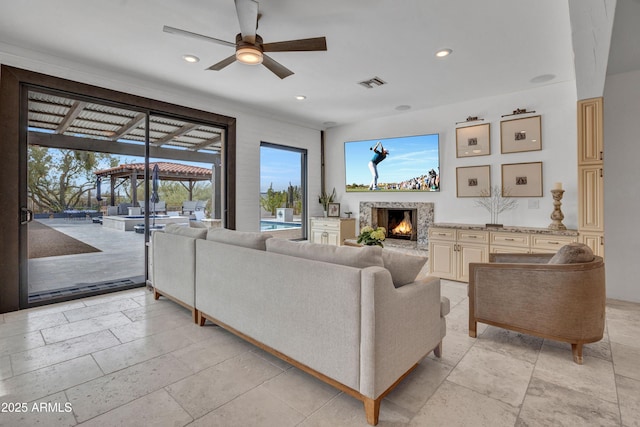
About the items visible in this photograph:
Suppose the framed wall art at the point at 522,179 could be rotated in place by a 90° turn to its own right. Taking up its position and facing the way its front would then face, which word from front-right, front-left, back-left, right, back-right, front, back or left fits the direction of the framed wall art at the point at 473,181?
front

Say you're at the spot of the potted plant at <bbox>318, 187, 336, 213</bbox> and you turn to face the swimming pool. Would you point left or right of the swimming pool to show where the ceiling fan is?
left

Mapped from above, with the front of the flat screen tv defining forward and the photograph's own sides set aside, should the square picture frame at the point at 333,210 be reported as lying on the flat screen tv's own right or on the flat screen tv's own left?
on the flat screen tv's own right

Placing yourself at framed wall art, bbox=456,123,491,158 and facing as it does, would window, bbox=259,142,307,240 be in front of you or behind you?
in front

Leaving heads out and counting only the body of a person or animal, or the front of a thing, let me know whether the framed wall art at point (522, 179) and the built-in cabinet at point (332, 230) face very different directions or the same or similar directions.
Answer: same or similar directions

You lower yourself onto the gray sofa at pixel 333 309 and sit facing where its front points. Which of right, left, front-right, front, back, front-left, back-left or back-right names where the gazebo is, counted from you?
left

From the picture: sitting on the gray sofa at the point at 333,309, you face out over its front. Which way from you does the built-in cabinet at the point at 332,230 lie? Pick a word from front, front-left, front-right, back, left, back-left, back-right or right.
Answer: front-left

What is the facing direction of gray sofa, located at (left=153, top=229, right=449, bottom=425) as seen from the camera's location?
facing away from the viewer and to the right of the viewer

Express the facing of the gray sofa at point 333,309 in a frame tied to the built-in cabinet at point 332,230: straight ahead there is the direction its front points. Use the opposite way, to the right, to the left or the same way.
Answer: the opposite way

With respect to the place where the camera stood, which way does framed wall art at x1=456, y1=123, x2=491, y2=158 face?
facing the viewer and to the left of the viewer

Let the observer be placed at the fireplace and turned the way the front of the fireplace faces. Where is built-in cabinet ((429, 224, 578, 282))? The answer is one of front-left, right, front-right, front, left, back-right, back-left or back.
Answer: left

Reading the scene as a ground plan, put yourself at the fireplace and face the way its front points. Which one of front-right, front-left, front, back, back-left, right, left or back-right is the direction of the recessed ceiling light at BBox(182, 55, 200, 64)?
front

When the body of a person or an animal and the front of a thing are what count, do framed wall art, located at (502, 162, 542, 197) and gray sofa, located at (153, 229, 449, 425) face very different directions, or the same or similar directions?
very different directions

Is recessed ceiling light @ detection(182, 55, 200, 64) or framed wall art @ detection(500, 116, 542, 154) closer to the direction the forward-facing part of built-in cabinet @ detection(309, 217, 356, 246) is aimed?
the recessed ceiling light

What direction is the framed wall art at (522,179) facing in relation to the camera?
toward the camera

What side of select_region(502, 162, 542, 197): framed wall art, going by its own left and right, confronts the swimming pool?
right

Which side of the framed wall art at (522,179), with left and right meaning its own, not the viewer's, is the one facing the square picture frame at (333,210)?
right

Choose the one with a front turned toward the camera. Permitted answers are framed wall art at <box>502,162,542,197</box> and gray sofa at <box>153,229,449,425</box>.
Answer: the framed wall art
